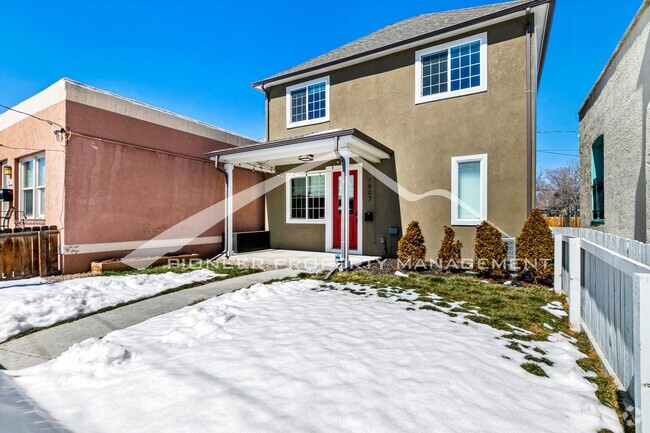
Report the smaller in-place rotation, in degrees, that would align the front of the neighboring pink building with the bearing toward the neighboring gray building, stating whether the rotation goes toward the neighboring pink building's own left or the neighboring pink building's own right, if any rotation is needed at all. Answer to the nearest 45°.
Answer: approximately 90° to the neighboring pink building's own left

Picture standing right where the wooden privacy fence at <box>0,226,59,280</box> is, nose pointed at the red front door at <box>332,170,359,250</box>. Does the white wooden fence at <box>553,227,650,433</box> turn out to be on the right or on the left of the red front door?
right

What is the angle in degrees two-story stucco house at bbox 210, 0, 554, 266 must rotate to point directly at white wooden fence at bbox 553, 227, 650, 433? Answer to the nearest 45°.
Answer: approximately 45° to its left

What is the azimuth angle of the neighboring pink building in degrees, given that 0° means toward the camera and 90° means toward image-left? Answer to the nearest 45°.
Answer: approximately 45°

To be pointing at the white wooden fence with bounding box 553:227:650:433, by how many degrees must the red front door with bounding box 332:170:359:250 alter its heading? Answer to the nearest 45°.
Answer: approximately 45° to its left

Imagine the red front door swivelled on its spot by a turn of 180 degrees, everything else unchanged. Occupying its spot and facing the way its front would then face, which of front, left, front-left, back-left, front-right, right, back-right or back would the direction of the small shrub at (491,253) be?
right

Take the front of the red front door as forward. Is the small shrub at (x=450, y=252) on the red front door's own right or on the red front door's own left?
on the red front door's own left

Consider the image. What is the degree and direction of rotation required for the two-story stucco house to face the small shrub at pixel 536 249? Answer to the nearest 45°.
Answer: approximately 90° to its left

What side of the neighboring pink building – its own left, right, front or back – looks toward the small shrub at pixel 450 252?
left

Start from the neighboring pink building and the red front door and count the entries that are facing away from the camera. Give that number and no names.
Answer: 0

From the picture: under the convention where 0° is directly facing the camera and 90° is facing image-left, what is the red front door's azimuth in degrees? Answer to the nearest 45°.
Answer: approximately 45°

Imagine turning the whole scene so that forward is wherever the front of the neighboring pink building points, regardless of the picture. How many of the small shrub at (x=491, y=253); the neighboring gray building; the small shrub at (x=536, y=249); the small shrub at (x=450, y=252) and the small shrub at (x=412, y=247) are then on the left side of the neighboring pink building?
5
